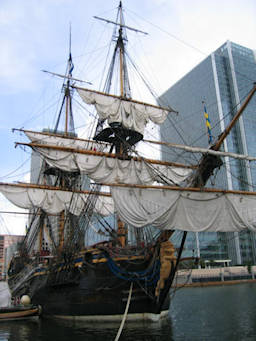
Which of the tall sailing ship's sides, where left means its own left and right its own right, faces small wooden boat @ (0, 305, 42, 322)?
back

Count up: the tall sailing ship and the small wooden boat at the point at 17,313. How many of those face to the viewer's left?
0

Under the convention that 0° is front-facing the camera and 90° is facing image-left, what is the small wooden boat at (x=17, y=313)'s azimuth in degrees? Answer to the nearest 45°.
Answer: approximately 270°
